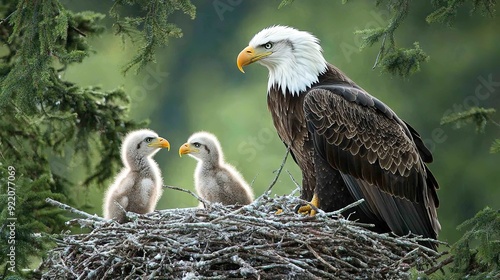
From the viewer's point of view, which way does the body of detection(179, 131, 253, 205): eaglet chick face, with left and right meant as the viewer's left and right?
facing to the left of the viewer

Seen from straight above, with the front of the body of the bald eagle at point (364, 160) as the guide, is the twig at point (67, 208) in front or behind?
in front

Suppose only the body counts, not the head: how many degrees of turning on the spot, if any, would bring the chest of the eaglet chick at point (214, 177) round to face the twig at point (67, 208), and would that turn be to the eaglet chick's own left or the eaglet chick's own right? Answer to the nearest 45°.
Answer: approximately 45° to the eaglet chick's own left

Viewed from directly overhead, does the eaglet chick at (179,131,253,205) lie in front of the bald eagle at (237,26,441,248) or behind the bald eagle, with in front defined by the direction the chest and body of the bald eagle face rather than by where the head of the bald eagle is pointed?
in front

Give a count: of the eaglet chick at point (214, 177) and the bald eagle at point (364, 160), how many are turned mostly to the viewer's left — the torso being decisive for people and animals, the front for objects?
2

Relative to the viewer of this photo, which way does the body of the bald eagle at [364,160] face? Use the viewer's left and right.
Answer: facing to the left of the viewer

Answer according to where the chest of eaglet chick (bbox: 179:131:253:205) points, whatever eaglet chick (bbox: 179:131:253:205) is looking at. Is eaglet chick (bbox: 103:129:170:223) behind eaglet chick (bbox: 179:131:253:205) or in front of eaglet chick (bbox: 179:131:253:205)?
in front
